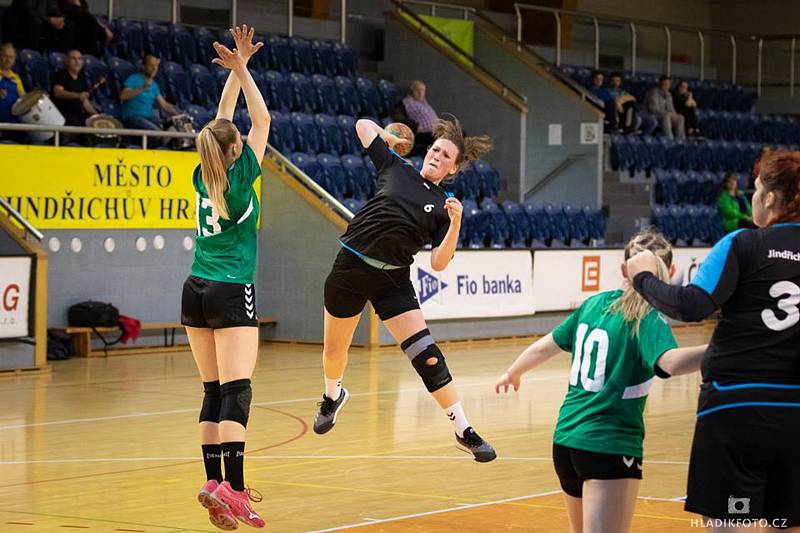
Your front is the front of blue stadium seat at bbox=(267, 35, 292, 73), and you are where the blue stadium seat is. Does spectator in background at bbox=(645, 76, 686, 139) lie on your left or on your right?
on your left

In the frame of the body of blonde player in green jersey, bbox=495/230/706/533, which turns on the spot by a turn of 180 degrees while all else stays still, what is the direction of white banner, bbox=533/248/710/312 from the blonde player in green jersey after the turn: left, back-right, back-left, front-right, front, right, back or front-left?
back-right

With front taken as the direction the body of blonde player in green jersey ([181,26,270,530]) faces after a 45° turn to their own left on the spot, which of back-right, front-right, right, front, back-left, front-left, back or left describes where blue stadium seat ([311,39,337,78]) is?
front

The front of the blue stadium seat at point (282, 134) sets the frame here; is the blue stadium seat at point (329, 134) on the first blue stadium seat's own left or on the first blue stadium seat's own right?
on the first blue stadium seat's own left

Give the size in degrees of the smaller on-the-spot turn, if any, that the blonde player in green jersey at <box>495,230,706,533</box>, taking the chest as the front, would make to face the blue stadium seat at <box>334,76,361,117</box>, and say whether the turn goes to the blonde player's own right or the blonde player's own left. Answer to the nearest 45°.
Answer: approximately 45° to the blonde player's own left

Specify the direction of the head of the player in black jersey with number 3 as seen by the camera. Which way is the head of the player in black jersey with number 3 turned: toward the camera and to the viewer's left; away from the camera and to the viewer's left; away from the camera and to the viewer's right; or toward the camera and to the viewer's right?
away from the camera and to the viewer's left

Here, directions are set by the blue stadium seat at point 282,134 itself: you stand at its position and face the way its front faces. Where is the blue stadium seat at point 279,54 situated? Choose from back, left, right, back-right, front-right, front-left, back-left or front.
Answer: back-left

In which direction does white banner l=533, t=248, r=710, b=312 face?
toward the camera

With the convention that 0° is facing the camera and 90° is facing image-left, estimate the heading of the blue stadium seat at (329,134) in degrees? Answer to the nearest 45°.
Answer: approximately 315°
